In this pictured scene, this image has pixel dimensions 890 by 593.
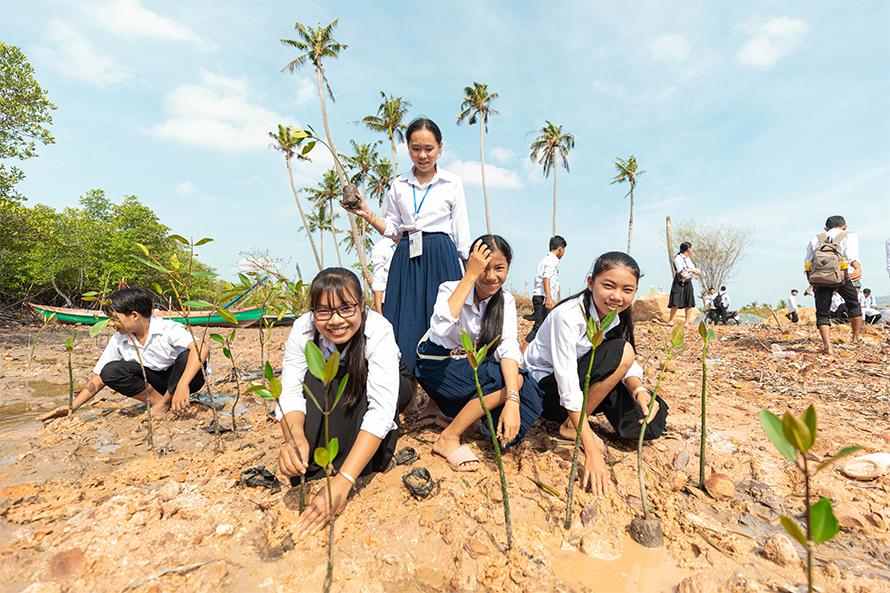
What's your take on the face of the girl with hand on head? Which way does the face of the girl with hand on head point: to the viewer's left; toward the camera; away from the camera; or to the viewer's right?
toward the camera

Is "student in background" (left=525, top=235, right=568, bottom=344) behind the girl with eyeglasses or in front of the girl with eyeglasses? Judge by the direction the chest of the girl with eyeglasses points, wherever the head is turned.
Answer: behind

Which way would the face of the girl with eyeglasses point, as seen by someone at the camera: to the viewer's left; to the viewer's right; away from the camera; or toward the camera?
toward the camera

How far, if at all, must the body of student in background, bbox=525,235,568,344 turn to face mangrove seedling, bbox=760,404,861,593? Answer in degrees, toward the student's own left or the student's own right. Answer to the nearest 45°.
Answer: approximately 90° to the student's own right

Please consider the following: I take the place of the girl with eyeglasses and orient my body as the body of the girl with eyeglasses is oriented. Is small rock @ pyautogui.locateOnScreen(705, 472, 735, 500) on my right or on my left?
on my left

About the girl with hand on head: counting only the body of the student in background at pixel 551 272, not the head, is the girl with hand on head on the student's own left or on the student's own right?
on the student's own right

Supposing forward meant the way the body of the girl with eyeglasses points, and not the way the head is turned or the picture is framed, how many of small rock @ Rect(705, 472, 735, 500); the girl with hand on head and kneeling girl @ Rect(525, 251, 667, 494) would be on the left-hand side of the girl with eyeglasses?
3

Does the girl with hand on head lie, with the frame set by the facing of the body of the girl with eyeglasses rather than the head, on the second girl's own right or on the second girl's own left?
on the second girl's own left

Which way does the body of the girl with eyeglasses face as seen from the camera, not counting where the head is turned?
toward the camera

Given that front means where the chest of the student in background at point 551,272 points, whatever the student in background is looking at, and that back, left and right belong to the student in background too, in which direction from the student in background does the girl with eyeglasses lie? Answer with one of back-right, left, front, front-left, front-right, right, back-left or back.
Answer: right

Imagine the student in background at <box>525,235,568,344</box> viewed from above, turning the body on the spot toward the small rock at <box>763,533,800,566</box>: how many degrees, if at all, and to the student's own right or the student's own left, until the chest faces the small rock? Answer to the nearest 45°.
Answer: approximately 90° to the student's own right

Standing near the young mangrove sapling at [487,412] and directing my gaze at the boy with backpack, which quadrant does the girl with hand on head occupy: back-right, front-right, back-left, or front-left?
front-left

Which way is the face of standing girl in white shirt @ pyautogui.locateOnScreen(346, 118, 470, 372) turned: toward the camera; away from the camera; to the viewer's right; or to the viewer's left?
toward the camera

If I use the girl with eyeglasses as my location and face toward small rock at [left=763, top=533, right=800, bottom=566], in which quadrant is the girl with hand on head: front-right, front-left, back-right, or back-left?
front-left
